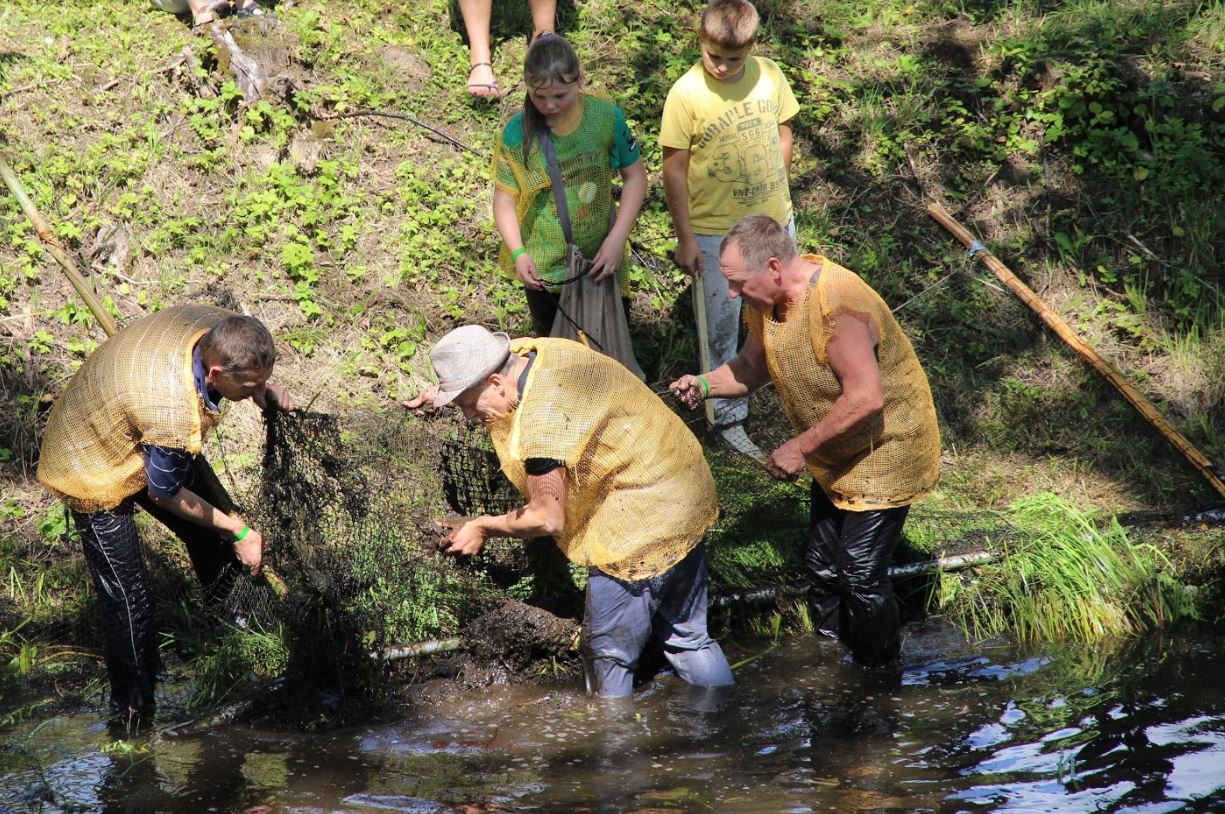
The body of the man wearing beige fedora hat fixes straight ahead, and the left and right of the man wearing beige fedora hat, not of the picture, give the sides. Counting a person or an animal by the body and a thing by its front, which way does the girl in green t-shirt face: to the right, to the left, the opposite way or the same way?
to the left

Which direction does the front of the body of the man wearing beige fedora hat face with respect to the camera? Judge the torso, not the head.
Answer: to the viewer's left

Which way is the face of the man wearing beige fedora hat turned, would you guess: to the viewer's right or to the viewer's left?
to the viewer's left

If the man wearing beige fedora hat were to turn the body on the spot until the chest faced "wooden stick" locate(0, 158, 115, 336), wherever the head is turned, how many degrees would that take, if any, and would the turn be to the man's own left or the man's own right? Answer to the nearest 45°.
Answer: approximately 45° to the man's own right

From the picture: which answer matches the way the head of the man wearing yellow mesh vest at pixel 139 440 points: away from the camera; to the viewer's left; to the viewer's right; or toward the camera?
to the viewer's right

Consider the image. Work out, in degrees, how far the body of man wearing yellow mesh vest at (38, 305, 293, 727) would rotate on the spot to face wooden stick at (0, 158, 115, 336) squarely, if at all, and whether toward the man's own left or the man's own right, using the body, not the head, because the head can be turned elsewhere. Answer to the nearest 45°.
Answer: approximately 90° to the man's own left

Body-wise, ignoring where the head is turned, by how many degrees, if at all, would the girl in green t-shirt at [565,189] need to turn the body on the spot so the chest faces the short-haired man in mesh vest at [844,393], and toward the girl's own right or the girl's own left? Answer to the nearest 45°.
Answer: approximately 45° to the girl's own left

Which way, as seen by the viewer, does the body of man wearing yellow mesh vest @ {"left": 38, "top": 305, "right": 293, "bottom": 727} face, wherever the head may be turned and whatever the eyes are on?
to the viewer's right
